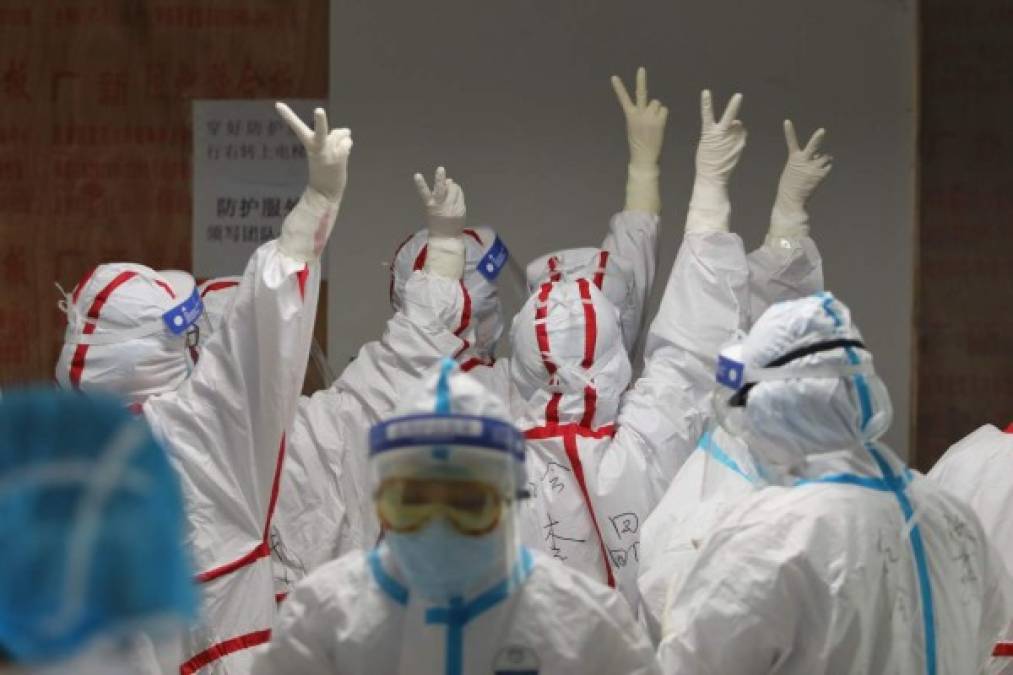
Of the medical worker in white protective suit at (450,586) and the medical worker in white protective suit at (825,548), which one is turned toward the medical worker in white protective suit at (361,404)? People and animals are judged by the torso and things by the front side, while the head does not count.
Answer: the medical worker in white protective suit at (825,548)

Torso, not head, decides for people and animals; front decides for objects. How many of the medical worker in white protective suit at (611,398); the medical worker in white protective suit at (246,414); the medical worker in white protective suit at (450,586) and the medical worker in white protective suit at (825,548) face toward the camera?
1

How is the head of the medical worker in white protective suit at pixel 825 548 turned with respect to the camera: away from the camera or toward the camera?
away from the camera

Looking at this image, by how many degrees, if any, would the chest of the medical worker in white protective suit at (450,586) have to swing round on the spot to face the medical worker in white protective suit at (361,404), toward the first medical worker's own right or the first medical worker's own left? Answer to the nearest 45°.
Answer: approximately 180°

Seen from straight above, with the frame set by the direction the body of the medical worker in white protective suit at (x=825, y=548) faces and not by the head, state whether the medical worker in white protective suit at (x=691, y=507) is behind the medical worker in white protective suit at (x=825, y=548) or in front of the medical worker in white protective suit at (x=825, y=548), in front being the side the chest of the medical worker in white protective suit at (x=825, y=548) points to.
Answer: in front

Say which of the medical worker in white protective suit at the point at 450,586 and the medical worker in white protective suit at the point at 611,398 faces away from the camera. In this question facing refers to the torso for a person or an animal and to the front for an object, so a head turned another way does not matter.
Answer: the medical worker in white protective suit at the point at 611,398

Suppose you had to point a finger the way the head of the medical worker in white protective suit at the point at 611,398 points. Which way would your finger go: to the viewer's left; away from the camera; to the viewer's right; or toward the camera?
away from the camera

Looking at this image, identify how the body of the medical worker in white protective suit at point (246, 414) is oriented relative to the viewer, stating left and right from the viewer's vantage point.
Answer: facing away from the viewer and to the right of the viewer

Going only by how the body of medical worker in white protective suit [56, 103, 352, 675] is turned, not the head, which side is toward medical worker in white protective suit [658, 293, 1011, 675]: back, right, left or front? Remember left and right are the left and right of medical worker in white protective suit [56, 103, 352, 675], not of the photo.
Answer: right

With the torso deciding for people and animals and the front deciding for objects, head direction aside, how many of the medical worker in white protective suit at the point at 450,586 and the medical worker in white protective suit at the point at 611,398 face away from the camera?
1

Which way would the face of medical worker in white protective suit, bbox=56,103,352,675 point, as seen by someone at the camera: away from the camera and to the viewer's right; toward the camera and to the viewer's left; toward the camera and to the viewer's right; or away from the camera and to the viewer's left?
away from the camera and to the viewer's right

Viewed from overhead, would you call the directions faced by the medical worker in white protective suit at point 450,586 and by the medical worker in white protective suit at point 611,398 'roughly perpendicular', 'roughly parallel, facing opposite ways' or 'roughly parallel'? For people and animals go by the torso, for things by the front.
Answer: roughly parallel, facing opposite ways

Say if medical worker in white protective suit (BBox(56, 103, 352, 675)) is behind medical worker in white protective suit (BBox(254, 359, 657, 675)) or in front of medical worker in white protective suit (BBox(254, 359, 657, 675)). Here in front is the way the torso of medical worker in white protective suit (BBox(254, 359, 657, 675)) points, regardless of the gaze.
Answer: behind

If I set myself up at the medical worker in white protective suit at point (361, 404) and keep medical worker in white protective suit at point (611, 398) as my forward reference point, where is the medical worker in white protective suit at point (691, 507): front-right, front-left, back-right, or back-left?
front-right

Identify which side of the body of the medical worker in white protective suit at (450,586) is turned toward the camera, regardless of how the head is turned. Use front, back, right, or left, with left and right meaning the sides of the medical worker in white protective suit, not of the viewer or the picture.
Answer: front
